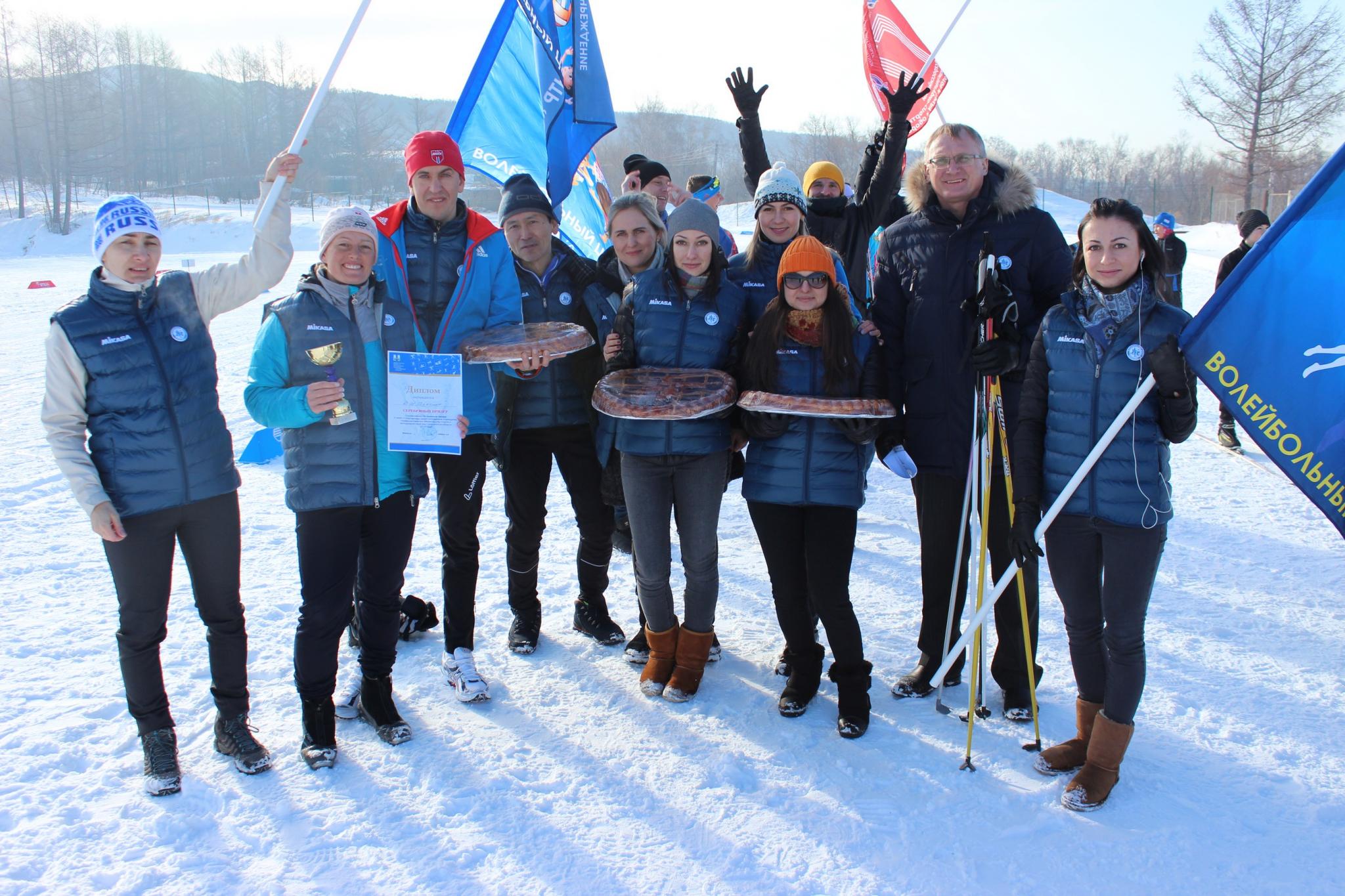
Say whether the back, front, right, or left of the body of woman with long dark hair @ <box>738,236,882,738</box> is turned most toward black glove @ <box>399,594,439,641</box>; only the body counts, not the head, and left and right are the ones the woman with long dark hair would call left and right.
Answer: right

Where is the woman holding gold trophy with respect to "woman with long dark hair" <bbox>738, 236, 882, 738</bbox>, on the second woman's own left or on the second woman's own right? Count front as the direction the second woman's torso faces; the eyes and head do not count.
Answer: on the second woman's own right

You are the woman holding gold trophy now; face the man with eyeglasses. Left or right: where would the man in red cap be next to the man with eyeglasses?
left

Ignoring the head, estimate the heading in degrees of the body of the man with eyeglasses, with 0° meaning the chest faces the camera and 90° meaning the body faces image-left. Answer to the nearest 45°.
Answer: approximately 0°

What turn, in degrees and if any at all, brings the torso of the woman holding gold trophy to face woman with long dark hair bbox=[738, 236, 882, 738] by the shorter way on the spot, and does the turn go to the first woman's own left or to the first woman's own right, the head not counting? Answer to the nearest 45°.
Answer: approximately 90° to the first woman's own left

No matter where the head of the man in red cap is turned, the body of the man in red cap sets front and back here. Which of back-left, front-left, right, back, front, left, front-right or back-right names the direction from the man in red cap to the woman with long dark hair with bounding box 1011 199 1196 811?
front-left

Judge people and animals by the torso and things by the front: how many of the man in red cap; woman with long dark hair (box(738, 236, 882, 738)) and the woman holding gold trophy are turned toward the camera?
3

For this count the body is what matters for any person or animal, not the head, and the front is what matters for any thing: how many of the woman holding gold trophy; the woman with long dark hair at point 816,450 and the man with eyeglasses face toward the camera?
3
